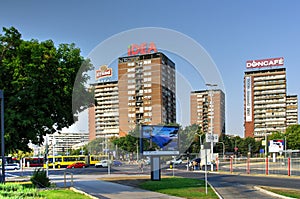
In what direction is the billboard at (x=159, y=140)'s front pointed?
toward the camera

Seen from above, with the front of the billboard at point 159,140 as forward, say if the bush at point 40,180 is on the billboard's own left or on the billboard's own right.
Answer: on the billboard's own right
